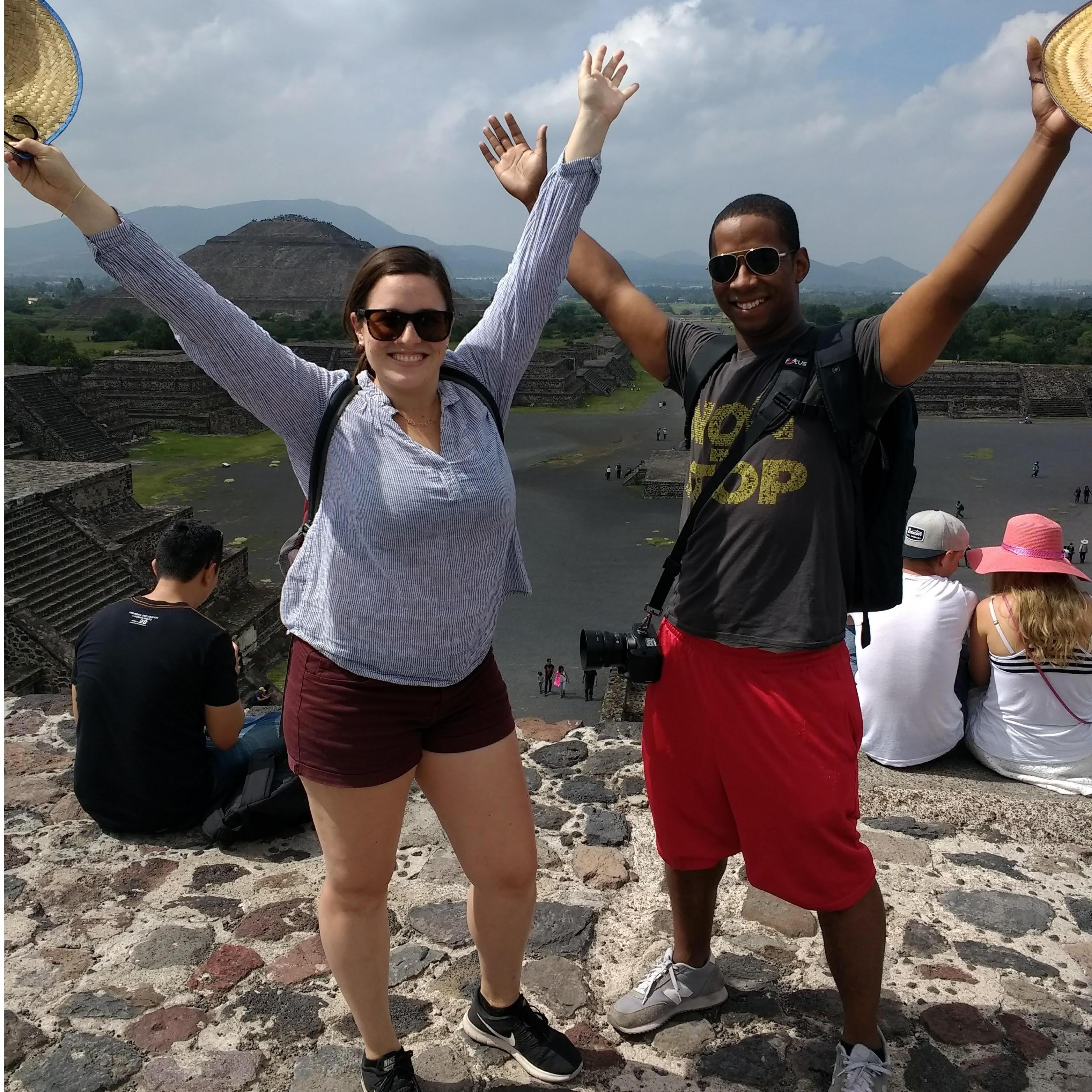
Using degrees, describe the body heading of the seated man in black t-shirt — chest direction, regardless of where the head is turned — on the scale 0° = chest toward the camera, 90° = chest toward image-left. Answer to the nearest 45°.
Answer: approximately 225°

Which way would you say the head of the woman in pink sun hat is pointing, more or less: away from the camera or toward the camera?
away from the camera

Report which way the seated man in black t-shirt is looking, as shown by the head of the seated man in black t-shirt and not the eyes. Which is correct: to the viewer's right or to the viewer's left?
to the viewer's right

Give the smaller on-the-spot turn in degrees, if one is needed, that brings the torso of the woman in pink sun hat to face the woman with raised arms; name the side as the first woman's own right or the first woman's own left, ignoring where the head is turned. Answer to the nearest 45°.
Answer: approximately 135° to the first woman's own left

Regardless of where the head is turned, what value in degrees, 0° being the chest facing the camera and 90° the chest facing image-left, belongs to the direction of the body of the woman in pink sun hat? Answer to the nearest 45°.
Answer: approximately 180°

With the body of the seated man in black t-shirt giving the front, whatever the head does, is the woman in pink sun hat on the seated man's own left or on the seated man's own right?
on the seated man's own right

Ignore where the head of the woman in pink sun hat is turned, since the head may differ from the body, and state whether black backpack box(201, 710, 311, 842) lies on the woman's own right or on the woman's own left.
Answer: on the woman's own left

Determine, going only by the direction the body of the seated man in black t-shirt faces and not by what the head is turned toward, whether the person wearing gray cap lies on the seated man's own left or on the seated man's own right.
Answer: on the seated man's own right
